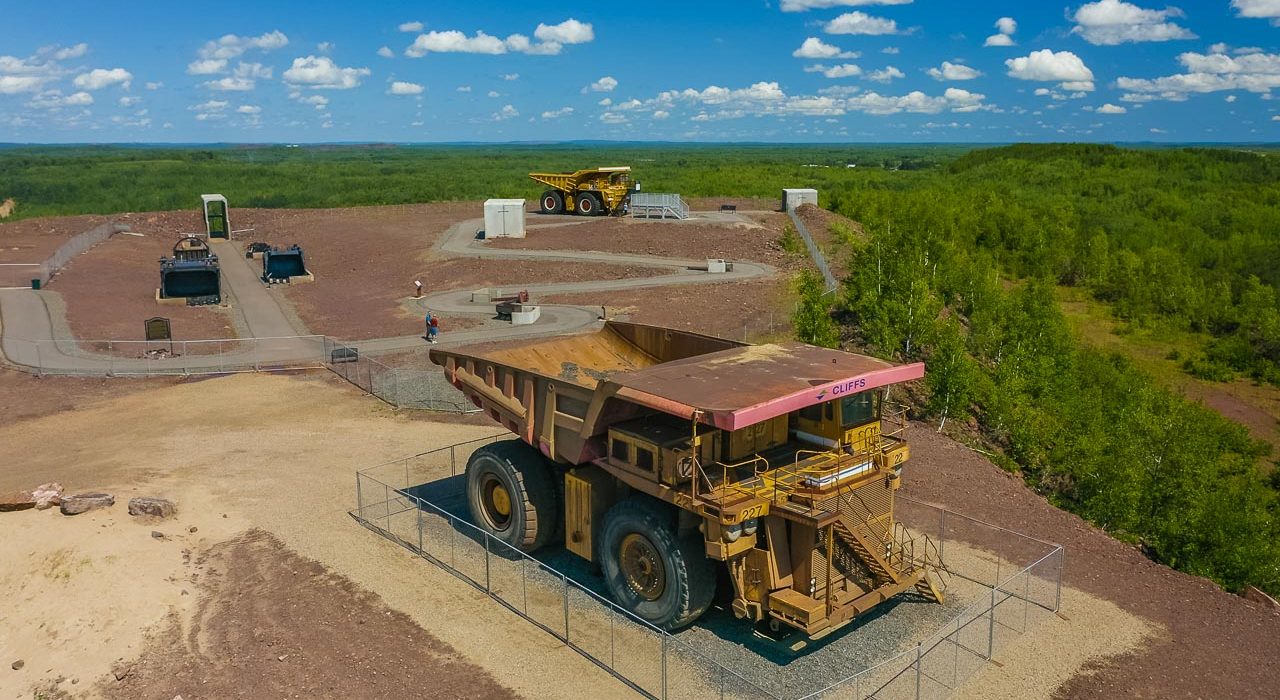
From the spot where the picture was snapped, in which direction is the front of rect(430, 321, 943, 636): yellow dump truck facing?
facing the viewer and to the right of the viewer

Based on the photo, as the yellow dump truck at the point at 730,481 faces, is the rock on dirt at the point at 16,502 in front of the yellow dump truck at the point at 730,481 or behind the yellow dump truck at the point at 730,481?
behind

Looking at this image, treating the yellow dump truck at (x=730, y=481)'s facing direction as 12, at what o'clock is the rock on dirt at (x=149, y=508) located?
The rock on dirt is roughly at 5 o'clock from the yellow dump truck.

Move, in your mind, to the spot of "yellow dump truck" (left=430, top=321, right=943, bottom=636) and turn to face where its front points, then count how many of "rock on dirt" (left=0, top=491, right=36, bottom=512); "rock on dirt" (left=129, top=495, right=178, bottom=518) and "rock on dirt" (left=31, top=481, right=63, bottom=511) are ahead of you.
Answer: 0

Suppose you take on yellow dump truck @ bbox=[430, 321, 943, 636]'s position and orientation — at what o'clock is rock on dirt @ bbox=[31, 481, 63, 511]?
The rock on dirt is roughly at 5 o'clock from the yellow dump truck.

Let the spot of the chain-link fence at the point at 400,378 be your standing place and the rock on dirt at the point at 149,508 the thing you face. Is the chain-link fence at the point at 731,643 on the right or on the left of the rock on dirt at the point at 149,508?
left

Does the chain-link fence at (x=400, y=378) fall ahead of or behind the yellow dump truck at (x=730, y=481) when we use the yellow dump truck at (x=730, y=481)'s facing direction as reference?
behind

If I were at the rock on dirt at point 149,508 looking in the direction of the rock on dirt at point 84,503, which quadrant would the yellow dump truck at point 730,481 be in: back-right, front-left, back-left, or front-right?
back-left

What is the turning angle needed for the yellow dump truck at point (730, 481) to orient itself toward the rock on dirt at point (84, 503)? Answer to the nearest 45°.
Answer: approximately 135° to its right
